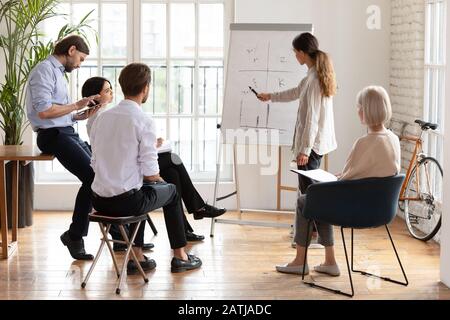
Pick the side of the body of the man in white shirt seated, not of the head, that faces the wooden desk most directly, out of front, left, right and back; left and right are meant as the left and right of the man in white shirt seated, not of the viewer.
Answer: left

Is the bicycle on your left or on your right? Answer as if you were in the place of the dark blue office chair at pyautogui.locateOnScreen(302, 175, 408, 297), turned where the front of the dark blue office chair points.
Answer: on your right

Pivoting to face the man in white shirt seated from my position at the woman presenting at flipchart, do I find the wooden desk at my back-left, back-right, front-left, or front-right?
front-right

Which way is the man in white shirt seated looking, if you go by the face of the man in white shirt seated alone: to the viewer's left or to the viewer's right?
to the viewer's right

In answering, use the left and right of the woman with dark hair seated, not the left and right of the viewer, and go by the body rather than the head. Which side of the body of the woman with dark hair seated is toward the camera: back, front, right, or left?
right

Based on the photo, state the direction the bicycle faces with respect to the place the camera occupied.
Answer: facing away from the viewer and to the left of the viewer

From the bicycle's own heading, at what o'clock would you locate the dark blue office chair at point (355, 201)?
The dark blue office chair is roughly at 8 o'clock from the bicycle.

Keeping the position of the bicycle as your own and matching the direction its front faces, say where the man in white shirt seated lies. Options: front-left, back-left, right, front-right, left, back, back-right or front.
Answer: left

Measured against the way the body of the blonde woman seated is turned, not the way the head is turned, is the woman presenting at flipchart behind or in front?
in front

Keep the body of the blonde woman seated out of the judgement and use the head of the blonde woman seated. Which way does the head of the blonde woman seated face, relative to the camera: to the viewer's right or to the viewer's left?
to the viewer's left

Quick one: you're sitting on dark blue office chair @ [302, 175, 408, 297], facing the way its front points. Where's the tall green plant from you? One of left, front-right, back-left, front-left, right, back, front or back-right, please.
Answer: front

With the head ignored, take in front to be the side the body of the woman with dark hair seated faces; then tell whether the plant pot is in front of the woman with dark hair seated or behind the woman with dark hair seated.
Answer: behind

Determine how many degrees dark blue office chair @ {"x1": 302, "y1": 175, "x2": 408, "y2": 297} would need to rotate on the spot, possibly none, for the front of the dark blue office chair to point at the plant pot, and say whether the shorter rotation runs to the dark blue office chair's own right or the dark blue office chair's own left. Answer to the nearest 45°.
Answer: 0° — it already faces it

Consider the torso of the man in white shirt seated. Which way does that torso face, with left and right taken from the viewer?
facing away from the viewer and to the right of the viewer

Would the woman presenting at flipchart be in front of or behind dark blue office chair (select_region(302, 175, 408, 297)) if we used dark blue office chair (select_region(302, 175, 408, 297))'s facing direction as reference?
in front

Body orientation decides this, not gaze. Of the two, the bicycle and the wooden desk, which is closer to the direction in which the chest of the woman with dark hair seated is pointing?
the bicycle

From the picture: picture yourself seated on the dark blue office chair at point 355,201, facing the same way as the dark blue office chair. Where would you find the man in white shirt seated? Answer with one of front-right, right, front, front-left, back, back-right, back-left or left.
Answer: front-left

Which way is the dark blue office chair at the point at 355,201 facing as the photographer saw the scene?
facing away from the viewer and to the left of the viewer

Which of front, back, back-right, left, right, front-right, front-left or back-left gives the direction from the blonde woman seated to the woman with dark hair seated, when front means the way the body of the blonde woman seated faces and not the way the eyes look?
front

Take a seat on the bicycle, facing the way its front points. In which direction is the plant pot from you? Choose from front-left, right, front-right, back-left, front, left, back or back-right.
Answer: front-left
